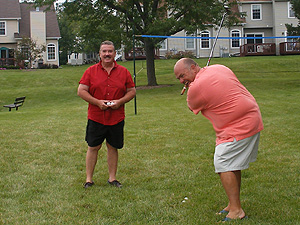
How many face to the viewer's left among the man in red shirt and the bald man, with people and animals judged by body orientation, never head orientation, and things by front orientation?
1

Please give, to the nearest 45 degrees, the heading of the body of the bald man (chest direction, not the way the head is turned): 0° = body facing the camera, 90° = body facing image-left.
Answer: approximately 90°

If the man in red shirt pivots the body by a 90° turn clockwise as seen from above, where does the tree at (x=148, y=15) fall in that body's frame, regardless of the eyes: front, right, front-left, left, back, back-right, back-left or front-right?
right

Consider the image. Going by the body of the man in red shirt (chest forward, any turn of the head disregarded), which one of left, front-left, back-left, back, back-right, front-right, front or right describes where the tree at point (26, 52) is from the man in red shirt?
back

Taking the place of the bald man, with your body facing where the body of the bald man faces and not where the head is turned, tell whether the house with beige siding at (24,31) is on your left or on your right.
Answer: on your right

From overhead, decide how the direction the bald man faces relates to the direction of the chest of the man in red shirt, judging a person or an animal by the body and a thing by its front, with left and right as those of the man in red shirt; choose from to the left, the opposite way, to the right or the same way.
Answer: to the right

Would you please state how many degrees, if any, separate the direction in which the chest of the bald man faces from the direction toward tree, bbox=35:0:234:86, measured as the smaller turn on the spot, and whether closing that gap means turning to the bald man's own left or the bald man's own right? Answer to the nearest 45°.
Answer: approximately 90° to the bald man's own right

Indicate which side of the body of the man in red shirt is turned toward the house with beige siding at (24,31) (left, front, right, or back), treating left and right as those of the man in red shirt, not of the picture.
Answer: back

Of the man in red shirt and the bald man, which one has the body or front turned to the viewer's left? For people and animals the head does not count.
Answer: the bald man
